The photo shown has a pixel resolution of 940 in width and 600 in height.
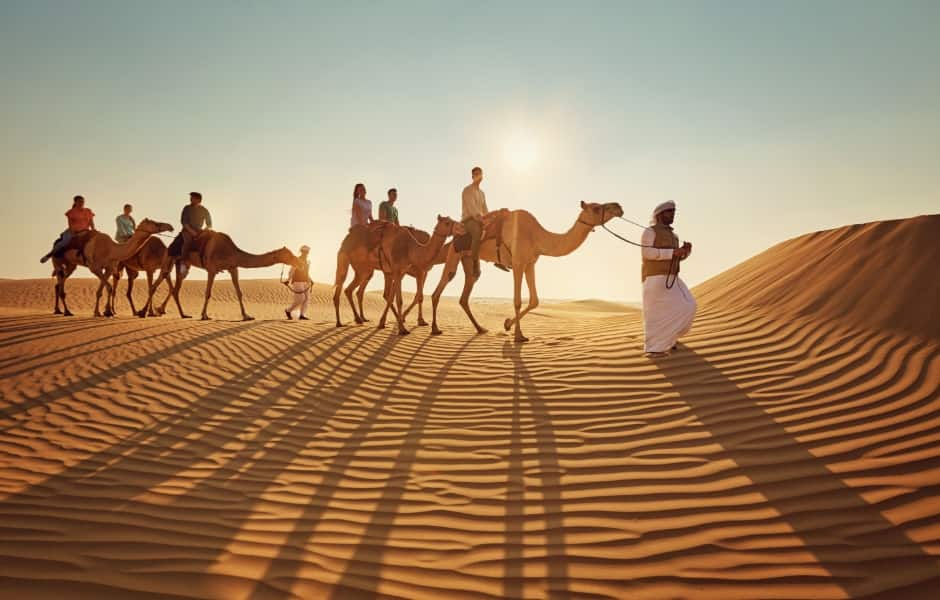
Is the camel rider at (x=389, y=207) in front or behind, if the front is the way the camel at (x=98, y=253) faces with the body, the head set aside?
in front

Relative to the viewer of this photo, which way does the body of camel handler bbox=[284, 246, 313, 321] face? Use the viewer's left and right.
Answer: facing to the right of the viewer

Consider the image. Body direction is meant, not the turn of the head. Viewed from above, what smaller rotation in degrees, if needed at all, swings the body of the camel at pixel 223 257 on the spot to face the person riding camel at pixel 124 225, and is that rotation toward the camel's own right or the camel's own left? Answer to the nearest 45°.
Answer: approximately 135° to the camel's own left

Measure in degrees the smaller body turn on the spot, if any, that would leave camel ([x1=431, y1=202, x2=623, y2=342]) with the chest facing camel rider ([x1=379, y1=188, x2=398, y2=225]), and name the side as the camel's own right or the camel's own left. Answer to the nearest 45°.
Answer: approximately 135° to the camel's own left

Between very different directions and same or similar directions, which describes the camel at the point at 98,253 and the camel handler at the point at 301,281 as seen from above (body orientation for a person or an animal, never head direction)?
same or similar directions

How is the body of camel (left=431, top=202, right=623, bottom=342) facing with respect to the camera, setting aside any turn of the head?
to the viewer's right

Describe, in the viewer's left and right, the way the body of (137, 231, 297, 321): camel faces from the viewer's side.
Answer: facing to the right of the viewer

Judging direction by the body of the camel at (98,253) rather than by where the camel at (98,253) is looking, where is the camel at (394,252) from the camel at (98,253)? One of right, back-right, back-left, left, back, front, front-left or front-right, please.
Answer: front-right

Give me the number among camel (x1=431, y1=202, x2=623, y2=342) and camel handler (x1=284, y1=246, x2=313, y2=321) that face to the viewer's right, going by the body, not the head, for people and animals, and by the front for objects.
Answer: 2

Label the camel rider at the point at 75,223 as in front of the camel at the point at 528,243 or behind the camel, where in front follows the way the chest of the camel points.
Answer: behind

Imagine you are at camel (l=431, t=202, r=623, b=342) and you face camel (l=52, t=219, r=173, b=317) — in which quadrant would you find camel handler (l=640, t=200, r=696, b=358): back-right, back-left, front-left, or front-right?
back-left

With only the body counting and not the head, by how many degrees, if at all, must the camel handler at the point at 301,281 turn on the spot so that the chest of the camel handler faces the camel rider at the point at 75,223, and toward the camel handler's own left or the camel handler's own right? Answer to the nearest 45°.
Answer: approximately 180°

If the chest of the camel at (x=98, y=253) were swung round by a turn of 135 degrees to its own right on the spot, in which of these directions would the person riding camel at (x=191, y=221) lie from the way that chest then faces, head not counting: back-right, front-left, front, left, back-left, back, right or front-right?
left

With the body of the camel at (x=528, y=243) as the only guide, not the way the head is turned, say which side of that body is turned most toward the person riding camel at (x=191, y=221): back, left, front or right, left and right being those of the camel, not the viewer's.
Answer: back

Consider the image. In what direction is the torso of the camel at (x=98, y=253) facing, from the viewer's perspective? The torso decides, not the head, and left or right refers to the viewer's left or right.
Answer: facing to the right of the viewer
